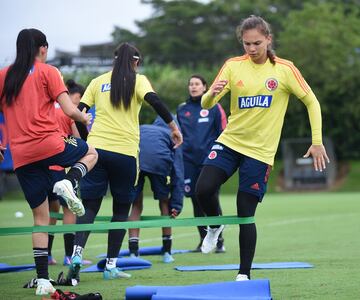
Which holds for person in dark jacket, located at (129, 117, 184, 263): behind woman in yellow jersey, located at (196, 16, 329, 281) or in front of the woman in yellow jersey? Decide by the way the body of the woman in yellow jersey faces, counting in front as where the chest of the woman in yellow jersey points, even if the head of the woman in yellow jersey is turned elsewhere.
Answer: behind

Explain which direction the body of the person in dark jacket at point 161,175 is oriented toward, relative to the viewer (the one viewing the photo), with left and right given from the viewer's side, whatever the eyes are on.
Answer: facing away from the viewer and to the right of the viewer

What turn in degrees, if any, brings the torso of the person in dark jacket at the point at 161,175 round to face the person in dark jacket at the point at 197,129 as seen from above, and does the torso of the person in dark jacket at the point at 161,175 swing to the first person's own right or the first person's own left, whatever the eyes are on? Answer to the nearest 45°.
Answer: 0° — they already face them

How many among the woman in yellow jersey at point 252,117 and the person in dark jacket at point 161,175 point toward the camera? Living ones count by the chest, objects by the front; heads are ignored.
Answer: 1

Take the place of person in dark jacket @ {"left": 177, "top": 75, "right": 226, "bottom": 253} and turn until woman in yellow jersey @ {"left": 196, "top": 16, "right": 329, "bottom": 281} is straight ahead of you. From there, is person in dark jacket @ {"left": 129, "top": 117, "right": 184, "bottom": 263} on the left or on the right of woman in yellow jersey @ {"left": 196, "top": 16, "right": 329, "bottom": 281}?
right

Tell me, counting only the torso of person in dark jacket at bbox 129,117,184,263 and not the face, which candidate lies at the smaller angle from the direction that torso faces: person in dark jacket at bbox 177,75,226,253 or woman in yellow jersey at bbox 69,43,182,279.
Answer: the person in dark jacket

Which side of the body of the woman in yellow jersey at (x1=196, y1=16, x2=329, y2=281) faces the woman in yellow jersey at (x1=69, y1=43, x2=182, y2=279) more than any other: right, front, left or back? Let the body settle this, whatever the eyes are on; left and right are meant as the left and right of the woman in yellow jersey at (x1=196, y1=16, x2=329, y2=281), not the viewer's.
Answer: right

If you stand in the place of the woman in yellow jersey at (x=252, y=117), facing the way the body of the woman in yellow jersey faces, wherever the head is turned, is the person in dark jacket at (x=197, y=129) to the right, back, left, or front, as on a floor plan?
back
